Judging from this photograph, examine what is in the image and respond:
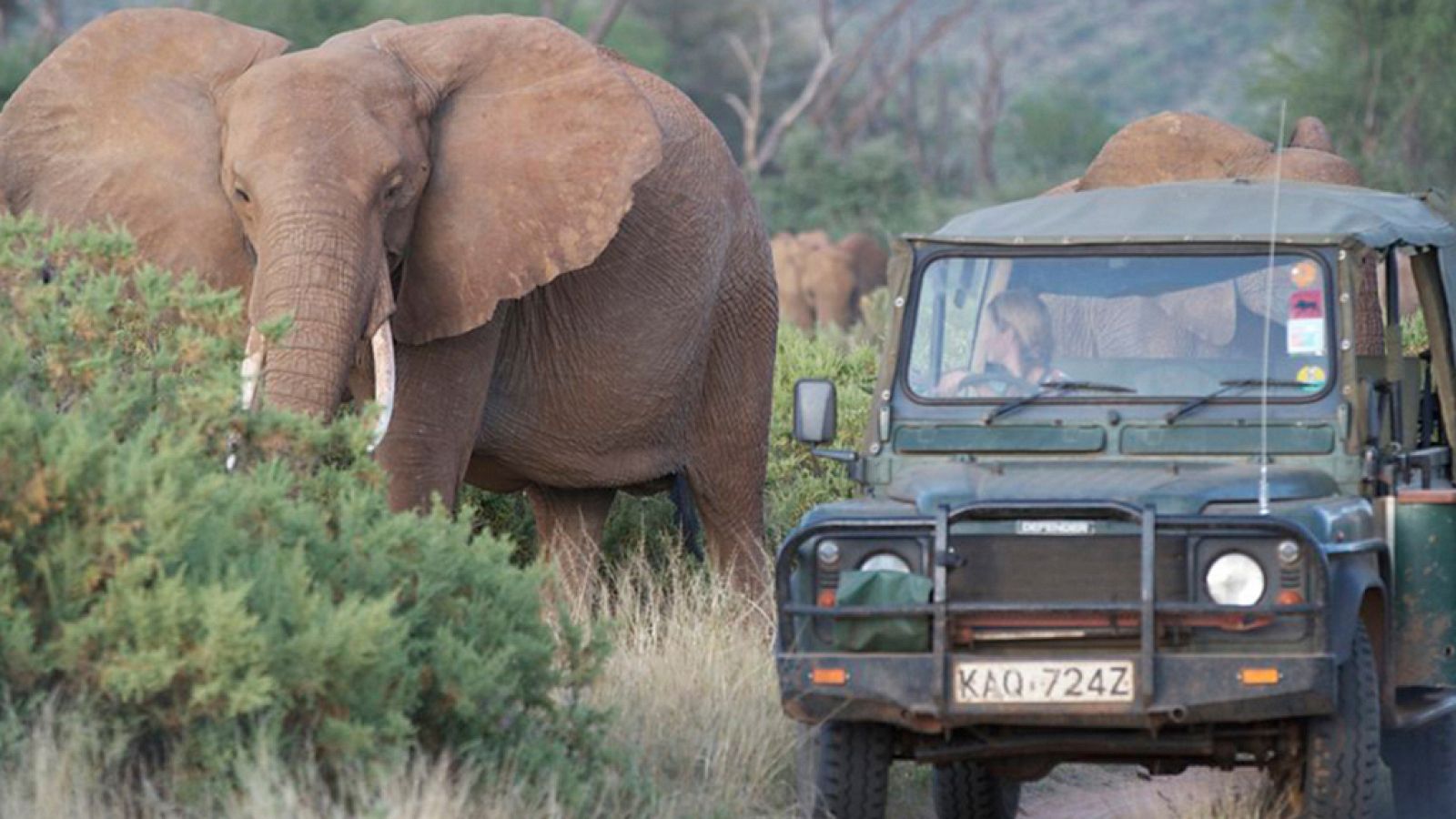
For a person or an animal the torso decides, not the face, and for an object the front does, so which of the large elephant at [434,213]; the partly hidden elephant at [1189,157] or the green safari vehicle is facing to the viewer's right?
the partly hidden elephant

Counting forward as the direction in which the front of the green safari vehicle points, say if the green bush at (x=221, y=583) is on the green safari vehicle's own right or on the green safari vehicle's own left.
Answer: on the green safari vehicle's own right

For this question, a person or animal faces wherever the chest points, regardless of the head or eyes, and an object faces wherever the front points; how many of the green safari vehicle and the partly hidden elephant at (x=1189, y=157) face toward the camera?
1

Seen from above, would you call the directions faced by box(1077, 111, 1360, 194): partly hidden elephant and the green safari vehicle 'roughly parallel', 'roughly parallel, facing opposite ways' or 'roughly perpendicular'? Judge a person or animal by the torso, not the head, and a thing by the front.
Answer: roughly perpendicular

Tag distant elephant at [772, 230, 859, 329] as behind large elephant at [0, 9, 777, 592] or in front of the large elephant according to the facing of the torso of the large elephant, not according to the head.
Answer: behind

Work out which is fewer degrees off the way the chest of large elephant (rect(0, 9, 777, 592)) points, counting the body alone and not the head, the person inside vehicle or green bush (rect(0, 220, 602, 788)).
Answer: the green bush

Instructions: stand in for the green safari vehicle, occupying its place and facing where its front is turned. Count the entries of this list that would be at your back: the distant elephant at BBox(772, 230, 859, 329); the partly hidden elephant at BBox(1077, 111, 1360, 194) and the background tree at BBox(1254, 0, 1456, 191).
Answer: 3

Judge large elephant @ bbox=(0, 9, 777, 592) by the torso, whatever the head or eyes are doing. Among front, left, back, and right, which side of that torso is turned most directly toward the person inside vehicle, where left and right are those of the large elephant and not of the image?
left

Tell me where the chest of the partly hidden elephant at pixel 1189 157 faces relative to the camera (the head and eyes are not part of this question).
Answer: to the viewer's right
